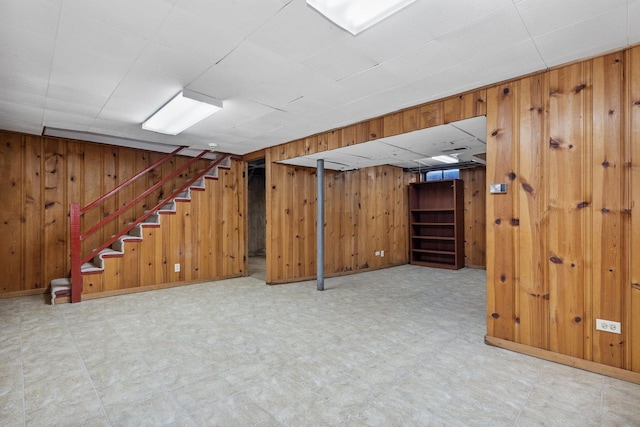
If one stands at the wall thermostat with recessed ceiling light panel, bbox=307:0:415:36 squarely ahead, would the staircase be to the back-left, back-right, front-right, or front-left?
front-right

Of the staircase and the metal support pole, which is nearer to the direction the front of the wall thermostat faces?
the staircase

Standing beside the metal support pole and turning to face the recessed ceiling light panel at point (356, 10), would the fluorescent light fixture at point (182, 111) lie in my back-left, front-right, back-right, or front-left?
front-right

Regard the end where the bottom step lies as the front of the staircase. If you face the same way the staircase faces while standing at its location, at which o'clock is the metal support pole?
The metal support pole is roughly at 7 o'clock from the staircase.

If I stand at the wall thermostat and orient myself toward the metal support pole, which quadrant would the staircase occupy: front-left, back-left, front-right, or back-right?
front-left

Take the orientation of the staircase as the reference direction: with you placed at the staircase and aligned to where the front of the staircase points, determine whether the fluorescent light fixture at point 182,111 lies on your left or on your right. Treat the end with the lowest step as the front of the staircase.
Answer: on your left

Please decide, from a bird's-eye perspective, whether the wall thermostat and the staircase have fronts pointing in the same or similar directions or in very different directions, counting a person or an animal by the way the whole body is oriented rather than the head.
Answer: same or similar directions

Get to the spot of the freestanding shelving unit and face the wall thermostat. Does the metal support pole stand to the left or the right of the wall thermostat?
right

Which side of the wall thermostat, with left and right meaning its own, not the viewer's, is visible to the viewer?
front

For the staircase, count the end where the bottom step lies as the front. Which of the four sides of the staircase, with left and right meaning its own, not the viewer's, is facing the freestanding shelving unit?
back

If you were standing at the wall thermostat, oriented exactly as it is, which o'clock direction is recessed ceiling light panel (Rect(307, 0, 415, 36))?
The recessed ceiling light panel is roughly at 1 o'clock from the wall thermostat.

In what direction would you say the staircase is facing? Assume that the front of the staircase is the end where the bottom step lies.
to the viewer's left

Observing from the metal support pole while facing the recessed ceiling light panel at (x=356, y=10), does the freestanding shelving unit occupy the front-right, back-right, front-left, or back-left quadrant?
back-left

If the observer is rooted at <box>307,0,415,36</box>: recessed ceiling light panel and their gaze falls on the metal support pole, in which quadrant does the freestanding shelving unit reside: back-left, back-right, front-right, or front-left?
front-right
